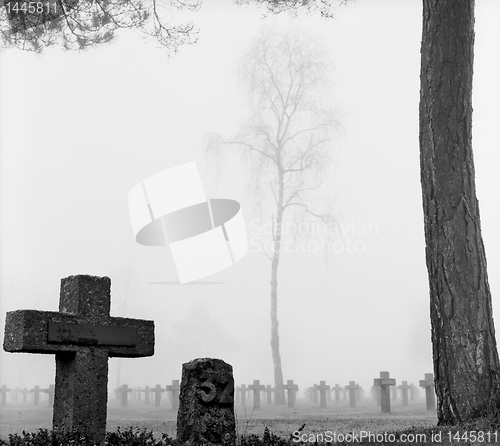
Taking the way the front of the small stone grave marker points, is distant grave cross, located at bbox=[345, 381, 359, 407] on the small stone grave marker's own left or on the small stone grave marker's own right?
on the small stone grave marker's own left

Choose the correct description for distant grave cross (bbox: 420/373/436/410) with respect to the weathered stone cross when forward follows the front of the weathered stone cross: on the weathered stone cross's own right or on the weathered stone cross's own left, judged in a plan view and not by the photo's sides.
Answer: on the weathered stone cross's own left

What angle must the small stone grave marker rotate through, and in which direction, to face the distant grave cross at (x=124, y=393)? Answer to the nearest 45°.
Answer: approximately 135° to its left

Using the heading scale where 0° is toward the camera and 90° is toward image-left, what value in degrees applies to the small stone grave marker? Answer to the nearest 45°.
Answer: approximately 315°

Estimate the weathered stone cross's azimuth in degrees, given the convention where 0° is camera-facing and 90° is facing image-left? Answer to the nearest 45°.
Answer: approximately 315°

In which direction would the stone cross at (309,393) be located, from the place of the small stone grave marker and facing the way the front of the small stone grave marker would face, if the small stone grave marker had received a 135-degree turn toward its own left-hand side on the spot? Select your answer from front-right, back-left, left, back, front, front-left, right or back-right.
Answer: front

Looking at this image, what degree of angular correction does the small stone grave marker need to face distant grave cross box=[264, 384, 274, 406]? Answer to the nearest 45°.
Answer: approximately 135° to its left

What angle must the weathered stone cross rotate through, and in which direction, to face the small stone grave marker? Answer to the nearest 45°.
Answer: approximately 45° to its left

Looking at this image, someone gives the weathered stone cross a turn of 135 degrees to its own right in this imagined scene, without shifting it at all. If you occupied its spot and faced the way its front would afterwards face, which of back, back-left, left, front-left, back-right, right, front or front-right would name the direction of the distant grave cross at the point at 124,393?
right
